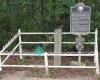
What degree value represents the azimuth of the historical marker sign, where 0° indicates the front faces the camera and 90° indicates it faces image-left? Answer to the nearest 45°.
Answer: approximately 0°
